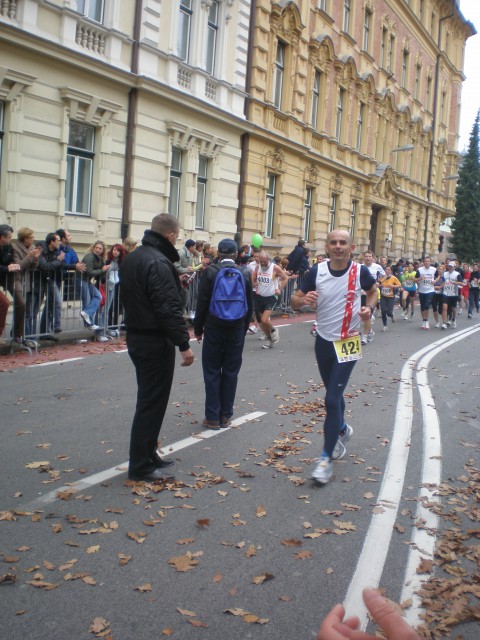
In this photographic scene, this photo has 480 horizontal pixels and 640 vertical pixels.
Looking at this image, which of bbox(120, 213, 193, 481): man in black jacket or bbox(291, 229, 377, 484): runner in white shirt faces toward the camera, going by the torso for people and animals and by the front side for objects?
the runner in white shirt

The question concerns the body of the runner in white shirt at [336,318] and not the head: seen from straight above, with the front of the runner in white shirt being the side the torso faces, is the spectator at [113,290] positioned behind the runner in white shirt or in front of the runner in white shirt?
behind

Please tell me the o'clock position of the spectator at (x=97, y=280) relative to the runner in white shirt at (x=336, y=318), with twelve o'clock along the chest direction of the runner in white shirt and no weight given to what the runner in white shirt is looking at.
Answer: The spectator is roughly at 5 o'clock from the runner in white shirt.

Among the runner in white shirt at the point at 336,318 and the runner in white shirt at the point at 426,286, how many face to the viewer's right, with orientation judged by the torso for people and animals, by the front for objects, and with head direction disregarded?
0

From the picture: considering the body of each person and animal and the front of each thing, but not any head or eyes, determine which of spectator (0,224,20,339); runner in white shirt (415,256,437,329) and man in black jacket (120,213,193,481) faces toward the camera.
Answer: the runner in white shirt

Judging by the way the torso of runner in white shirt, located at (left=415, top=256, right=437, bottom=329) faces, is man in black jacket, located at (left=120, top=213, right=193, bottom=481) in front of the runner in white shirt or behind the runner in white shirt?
in front

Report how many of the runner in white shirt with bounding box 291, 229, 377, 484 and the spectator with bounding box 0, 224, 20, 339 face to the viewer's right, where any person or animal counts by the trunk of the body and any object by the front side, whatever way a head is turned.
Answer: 1

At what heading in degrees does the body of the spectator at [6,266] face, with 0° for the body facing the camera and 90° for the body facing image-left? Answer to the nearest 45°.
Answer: approximately 270°

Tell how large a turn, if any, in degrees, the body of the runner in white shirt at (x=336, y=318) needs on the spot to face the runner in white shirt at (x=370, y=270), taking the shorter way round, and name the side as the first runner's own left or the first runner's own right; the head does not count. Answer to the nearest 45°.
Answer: approximately 180°

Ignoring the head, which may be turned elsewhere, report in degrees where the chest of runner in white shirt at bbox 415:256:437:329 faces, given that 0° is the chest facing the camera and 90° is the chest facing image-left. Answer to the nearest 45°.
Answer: approximately 0°

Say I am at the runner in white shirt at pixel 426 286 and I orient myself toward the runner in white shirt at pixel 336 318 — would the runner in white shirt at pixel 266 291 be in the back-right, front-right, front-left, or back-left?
front-right

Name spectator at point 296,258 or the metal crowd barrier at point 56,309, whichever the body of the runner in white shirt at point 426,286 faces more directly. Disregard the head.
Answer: the metal crowd barrier

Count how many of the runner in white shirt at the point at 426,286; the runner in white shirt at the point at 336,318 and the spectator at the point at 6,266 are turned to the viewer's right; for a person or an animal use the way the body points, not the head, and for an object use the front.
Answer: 1
